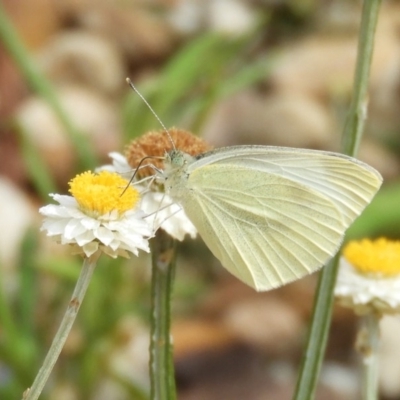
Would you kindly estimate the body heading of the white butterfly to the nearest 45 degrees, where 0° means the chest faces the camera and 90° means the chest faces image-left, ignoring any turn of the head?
approximately 90°

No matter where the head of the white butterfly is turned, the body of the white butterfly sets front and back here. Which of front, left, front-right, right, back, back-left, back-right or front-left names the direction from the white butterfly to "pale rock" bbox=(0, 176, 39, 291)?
front-right
